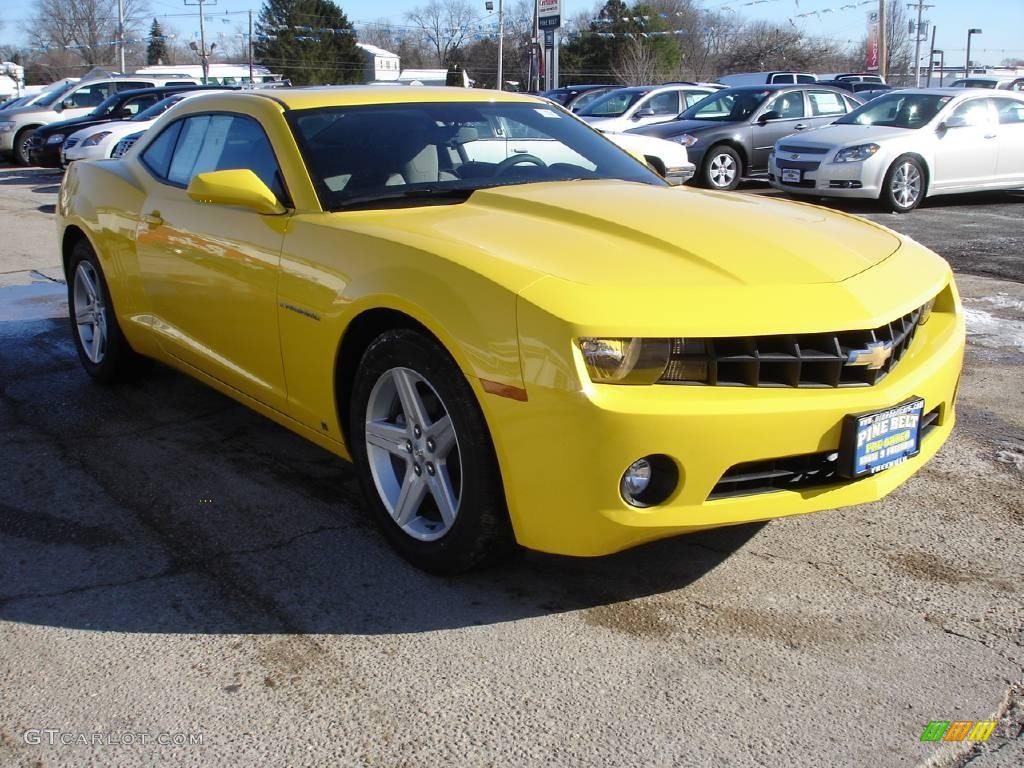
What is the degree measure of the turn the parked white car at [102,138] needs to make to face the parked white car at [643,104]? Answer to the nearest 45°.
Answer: approximately 135° to its left

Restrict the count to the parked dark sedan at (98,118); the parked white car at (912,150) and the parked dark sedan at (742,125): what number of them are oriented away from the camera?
0

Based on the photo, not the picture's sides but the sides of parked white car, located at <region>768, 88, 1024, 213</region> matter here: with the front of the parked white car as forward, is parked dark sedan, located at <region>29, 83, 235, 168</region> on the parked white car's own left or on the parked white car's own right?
on the parked white car's own right

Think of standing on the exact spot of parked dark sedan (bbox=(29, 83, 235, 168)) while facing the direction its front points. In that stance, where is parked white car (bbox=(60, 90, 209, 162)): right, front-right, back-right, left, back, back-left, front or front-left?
front-left

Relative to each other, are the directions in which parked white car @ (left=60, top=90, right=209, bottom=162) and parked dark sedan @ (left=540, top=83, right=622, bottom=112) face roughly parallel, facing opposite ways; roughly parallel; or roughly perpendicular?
roughly parallel

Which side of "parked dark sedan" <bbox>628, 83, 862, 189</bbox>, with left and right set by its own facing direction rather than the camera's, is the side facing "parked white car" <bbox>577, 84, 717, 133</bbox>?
right

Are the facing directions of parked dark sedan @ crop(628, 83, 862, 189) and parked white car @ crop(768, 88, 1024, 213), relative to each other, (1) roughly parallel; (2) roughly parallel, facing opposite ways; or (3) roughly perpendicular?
roughly parallel

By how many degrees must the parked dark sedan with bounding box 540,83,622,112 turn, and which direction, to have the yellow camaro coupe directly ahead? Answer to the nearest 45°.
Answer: approximately 45° to its left

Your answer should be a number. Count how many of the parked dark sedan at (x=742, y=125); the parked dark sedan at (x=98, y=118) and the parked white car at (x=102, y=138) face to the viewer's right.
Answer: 0

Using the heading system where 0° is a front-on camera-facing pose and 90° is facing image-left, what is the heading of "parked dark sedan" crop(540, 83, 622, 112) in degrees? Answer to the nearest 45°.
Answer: approximately 45°

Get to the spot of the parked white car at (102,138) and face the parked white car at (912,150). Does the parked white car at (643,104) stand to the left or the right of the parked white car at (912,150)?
left

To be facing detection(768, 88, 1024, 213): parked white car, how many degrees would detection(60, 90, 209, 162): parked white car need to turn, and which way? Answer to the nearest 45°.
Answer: approximately 90° to its left

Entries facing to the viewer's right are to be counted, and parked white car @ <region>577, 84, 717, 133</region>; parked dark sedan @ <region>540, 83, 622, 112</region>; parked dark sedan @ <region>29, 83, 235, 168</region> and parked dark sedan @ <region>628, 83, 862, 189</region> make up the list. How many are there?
0

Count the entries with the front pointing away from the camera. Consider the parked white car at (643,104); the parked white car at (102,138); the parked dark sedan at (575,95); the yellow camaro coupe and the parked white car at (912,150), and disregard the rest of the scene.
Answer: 0

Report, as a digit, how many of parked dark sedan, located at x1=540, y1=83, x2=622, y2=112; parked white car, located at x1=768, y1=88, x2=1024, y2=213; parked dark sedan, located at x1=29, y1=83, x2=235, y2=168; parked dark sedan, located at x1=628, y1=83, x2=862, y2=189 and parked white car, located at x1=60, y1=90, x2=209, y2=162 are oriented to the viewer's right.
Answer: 0

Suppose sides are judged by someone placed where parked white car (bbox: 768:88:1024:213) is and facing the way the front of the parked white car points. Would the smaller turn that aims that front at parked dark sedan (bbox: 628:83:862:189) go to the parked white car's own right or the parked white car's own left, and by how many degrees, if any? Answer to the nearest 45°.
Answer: approximately 90° to the parked white car's own right

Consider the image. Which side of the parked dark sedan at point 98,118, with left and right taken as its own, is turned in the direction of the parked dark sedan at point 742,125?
left

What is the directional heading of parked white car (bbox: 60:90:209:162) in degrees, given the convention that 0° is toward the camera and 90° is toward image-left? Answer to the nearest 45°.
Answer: approximately 45°
